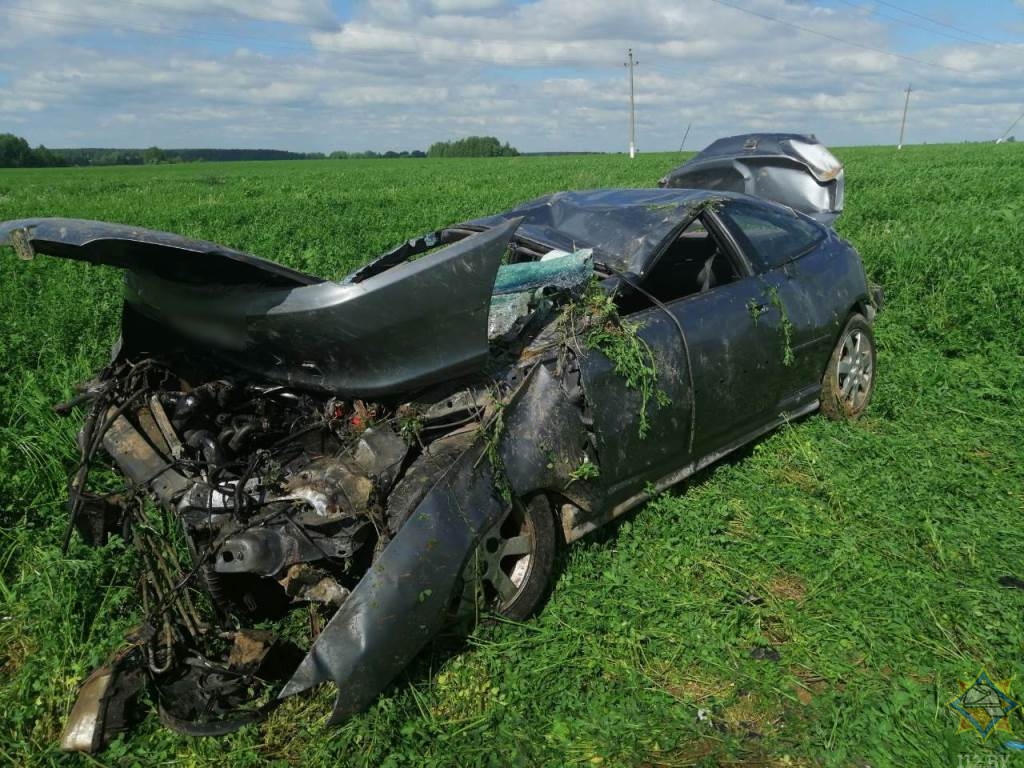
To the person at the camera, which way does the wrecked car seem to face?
facing the viewer and to the left of the viewer
